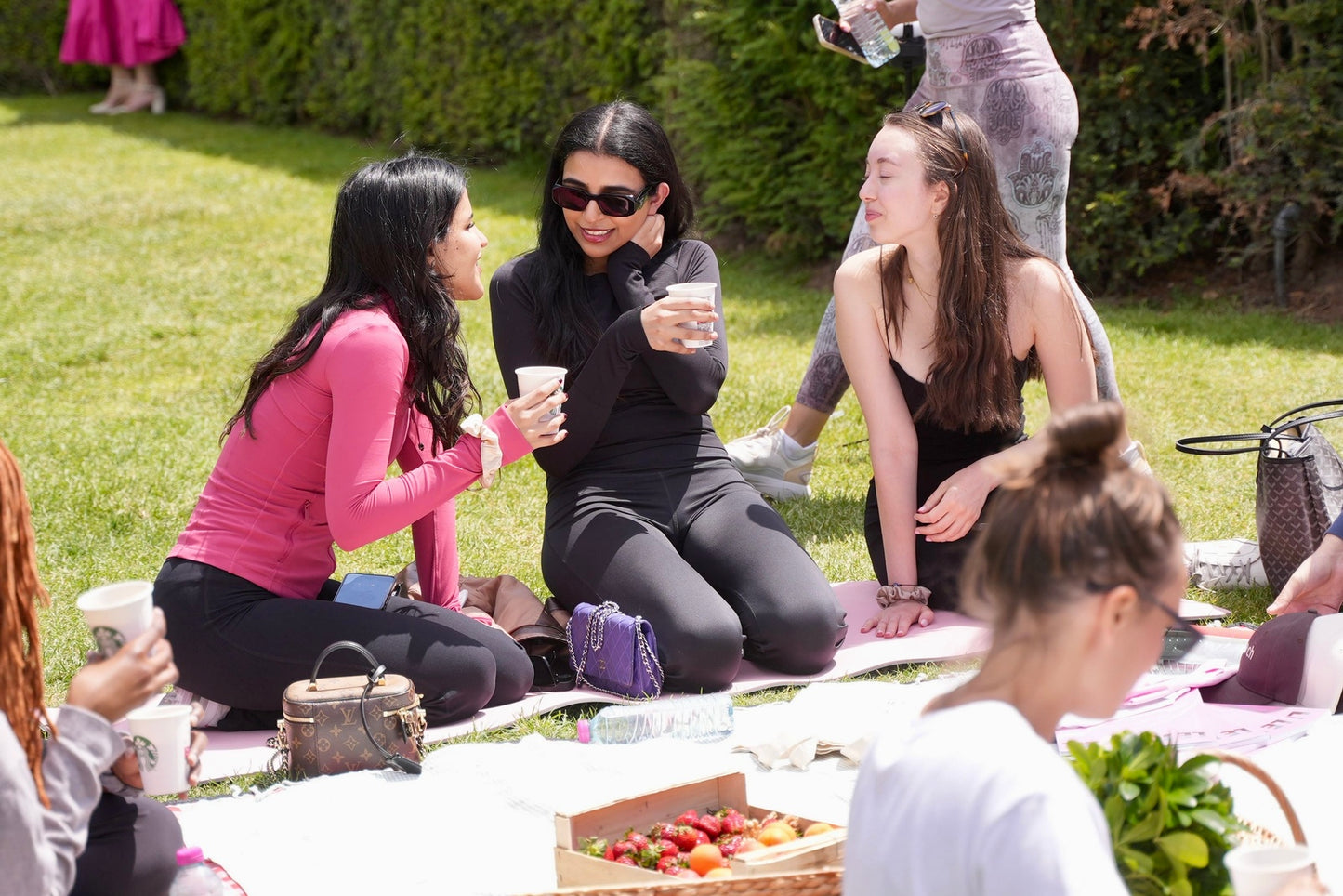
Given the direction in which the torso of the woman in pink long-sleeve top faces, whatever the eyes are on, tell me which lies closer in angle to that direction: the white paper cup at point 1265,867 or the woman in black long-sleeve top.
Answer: the woman in black long-sleeve top

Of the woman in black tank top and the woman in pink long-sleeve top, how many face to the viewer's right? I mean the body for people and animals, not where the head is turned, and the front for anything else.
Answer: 1

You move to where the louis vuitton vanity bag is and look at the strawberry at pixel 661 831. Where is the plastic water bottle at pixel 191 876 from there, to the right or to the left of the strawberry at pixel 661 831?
right

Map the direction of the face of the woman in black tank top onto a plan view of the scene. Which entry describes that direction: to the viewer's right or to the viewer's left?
to the viewer's left

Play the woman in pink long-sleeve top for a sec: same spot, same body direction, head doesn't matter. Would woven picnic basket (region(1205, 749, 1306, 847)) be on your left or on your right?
on your right

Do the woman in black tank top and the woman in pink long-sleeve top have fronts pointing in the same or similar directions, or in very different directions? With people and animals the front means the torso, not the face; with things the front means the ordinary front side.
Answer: very different directions

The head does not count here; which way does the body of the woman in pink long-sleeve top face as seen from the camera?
to the viewer's right

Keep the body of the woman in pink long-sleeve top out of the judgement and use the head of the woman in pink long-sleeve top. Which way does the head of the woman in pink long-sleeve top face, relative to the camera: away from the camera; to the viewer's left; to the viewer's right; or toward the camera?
to the viewer's right

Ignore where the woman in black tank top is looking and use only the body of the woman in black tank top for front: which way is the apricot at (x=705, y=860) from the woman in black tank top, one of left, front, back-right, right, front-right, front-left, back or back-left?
front-left

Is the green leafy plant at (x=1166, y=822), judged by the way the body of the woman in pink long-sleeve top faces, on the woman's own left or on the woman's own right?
on the woman's own right

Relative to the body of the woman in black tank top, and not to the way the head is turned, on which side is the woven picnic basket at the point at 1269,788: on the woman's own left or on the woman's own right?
on the woman's own left

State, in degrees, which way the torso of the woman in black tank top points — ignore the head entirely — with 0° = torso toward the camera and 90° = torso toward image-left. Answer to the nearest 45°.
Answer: approximately 45°
